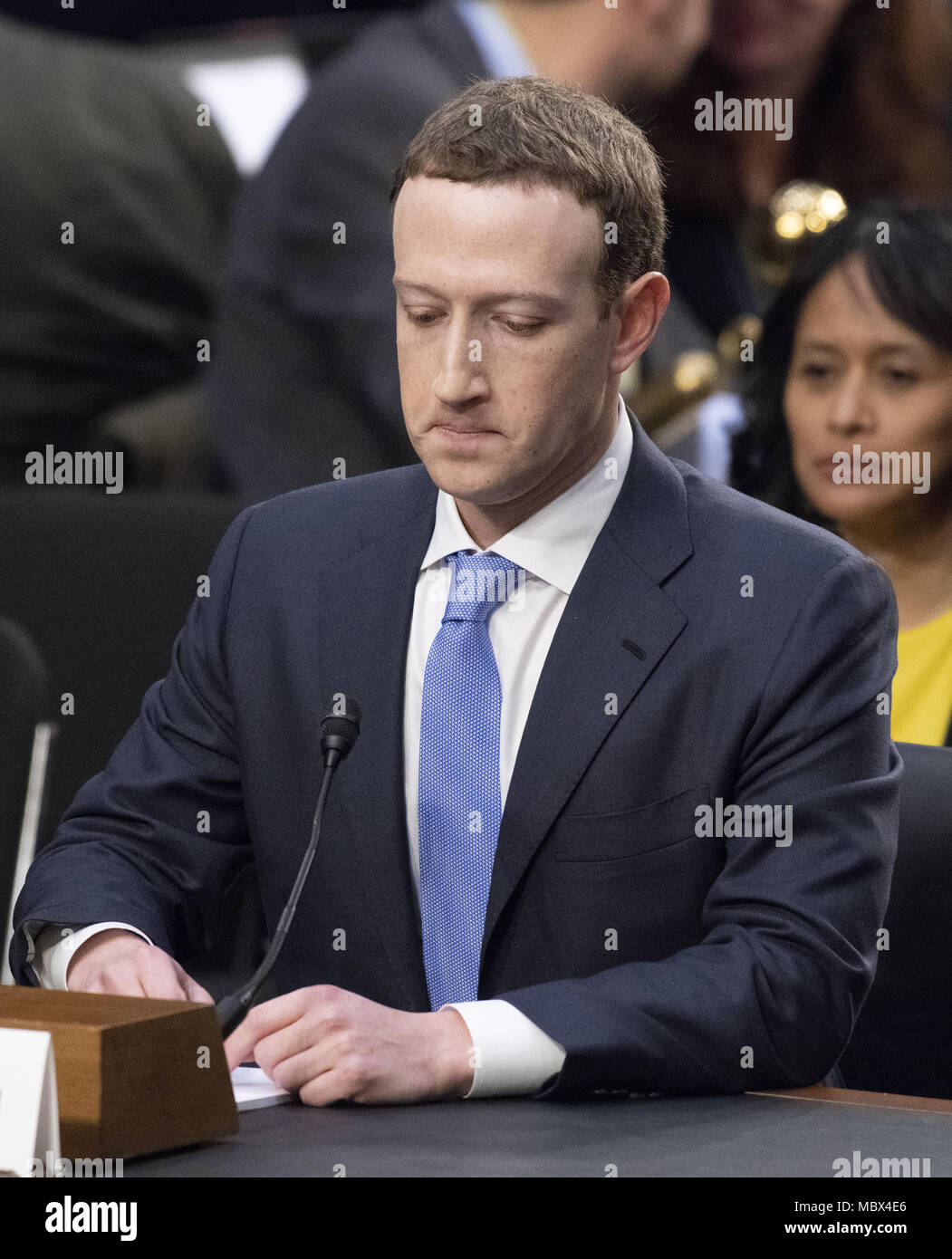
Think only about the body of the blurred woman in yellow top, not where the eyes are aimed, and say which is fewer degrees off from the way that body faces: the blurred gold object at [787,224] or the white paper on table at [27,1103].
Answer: the white paper on table

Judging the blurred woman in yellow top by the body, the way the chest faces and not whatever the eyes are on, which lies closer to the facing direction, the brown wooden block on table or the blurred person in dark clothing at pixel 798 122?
the brown wooden block on table

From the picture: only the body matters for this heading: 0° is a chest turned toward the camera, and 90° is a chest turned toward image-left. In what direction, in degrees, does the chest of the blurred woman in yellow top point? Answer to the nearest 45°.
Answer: approximately 45°

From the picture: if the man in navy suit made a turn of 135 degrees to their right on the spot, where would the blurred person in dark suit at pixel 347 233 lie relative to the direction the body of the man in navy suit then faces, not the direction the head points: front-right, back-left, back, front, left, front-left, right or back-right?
front

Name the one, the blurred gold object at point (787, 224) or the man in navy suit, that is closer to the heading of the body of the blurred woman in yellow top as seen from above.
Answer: the man in navy suit

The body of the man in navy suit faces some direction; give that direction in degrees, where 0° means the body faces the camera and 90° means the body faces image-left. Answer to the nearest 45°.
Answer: approximately 45°

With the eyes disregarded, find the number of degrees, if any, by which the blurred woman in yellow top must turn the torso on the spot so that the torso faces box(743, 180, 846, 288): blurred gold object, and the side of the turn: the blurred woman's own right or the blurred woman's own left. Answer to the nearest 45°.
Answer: approximately 135° to the blurred woman's own right

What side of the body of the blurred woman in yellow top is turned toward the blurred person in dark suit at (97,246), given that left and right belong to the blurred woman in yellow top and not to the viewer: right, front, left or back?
right

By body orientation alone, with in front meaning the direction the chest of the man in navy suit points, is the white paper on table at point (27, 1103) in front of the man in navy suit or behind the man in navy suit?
in front

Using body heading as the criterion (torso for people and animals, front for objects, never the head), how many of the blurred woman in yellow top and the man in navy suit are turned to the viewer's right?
0

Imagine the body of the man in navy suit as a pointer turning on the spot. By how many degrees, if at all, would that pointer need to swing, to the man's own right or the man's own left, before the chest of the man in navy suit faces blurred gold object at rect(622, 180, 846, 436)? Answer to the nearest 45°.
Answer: approximately 135° to the man's own right

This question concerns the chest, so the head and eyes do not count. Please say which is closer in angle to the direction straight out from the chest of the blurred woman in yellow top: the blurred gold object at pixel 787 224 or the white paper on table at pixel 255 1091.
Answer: the white paper on table
